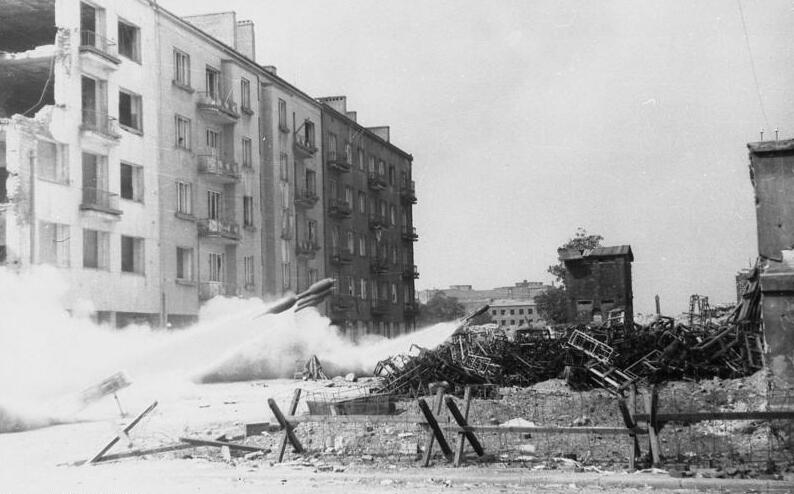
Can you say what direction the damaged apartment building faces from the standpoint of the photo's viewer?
facing the viewer and to the right of the viewer

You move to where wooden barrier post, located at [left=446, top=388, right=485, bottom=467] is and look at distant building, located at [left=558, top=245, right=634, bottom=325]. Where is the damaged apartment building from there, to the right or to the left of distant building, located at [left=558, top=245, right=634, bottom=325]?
left

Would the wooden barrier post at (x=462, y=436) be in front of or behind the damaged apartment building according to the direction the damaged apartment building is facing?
in front

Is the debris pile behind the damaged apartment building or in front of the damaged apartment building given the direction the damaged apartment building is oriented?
in front

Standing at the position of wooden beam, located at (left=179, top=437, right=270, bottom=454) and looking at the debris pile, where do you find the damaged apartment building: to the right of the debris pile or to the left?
left

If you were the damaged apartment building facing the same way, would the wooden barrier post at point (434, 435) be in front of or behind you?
in front

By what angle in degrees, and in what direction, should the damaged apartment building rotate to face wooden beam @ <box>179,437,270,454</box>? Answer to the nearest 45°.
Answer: approximately 45° to its right

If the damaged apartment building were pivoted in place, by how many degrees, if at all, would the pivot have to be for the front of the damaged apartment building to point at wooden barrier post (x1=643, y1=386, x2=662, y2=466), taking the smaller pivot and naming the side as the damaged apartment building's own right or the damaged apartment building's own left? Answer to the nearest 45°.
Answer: approximately 45° to the damaged apartment building's own right
